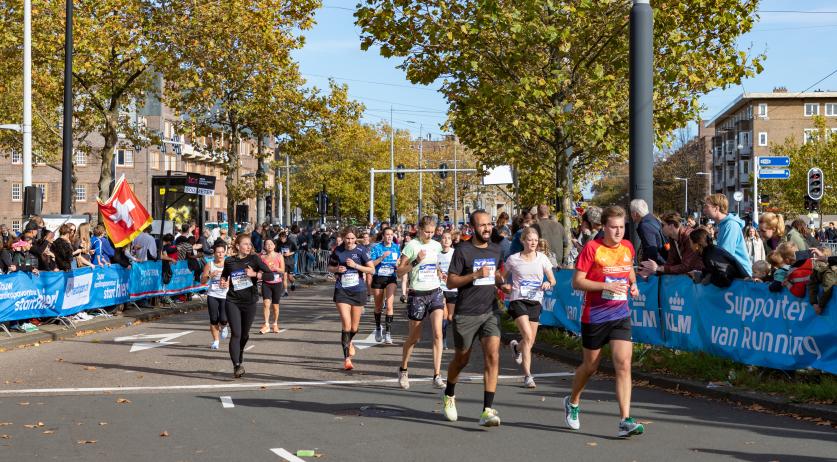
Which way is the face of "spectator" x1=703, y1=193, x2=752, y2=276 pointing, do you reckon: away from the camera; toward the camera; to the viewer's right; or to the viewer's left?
to the viewer's left

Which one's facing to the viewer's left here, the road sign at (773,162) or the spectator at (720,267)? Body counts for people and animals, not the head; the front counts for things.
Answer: the spectator

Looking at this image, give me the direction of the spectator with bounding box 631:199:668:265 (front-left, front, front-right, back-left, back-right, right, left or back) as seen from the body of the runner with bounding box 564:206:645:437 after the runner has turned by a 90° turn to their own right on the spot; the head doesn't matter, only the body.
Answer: back-right

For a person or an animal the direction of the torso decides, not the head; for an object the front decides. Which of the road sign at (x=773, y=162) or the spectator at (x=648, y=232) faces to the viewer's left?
the spectator

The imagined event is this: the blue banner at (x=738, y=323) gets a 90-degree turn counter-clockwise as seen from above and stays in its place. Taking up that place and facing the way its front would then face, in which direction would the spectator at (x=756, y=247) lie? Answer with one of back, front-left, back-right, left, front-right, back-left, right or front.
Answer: back-left

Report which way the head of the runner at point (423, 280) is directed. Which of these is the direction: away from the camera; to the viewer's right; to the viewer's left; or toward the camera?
toward the camera

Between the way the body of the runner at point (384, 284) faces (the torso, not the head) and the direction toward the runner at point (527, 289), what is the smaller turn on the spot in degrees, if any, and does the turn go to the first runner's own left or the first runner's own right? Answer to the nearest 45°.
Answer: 0° — they already face them

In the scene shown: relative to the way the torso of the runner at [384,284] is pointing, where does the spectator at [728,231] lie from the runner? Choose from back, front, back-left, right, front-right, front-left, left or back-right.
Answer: front-left

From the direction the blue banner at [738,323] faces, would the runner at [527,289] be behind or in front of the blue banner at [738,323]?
in front

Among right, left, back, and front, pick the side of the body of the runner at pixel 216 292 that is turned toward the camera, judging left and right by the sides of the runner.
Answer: front

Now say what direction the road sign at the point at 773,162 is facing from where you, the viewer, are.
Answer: facing the viewer

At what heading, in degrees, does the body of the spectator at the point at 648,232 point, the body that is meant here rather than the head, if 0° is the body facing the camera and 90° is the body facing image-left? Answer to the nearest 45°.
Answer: approximately 90°

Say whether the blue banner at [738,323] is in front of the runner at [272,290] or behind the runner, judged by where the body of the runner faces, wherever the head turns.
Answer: in front

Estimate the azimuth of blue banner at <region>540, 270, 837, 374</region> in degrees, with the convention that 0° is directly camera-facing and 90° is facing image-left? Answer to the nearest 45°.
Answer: approximately 45°

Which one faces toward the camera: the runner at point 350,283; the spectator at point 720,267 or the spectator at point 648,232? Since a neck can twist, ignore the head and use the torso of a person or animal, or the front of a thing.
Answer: the runner

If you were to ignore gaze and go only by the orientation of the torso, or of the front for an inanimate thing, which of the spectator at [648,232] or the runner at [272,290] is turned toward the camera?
the runner

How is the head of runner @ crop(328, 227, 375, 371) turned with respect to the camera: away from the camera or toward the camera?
toward the camera
